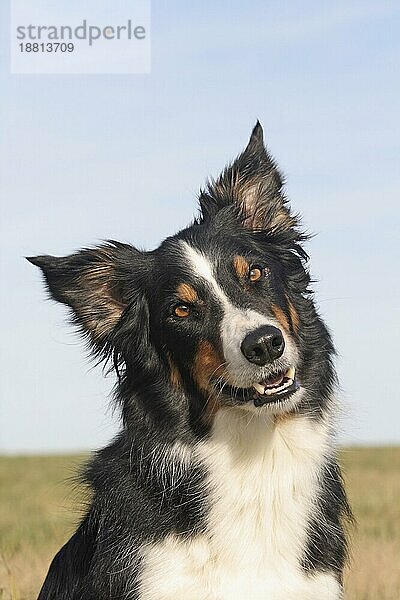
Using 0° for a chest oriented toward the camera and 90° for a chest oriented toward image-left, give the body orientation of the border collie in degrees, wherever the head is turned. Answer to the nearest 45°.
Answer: approximately 315°
